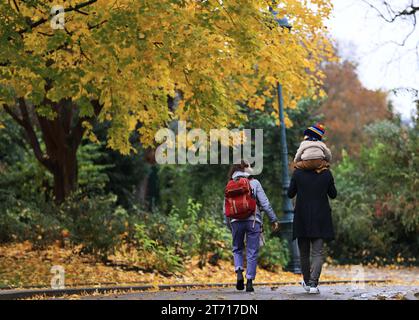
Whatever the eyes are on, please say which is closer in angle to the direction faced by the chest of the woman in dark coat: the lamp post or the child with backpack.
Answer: the lamp post

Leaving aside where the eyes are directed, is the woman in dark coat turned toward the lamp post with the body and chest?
yes

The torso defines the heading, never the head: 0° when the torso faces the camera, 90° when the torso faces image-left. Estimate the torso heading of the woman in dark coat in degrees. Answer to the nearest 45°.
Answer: approximately 180°

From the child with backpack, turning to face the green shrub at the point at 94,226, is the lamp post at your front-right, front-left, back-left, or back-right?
front-right

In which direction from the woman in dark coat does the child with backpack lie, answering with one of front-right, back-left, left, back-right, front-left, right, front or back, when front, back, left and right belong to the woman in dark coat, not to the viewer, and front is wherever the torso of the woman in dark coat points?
front-left

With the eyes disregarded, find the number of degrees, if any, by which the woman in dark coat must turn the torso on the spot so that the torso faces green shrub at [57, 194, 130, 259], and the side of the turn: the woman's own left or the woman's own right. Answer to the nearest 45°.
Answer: approximately 45° to the woman's own left

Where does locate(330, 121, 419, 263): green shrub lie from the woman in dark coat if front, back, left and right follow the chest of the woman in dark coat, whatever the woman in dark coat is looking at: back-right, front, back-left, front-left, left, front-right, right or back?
front

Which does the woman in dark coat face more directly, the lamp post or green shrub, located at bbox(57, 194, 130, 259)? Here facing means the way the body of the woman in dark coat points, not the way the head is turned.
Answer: the lamp post

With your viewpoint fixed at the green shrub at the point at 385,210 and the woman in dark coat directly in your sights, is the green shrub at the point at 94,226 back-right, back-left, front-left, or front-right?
front-right

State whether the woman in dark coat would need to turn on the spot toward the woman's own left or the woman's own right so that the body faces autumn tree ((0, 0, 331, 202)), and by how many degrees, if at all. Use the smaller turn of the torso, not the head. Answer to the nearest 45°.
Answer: approximately 45° to the woman's own left
